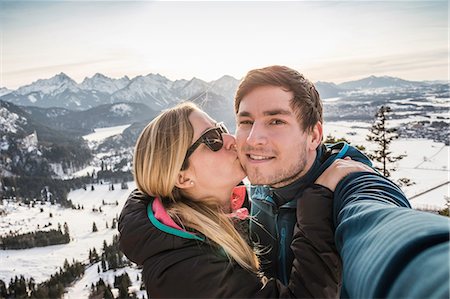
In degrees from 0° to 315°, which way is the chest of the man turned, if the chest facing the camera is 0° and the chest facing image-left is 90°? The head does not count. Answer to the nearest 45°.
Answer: approximately 45°

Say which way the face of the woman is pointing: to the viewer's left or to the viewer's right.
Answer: to the viewer's right

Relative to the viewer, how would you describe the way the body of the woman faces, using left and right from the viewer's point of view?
facing to the right of the viewer
